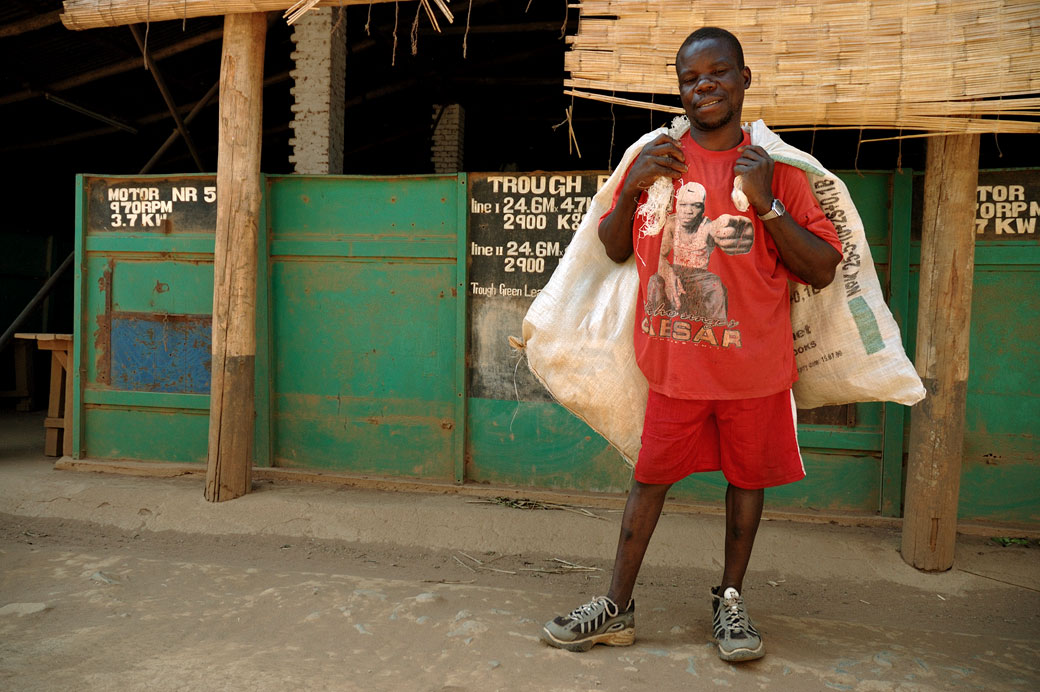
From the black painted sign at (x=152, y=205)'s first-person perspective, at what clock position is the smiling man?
The smiling man is roughly at 11 o'clock from the black painted sign.

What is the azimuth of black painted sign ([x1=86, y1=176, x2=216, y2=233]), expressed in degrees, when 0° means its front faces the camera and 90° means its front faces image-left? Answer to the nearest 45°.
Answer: approximately 0°

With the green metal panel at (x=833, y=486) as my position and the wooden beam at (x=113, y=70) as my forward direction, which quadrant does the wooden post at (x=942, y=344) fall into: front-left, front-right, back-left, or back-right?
back-left

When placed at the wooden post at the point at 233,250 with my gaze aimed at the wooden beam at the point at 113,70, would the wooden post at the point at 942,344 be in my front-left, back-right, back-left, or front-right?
back-right

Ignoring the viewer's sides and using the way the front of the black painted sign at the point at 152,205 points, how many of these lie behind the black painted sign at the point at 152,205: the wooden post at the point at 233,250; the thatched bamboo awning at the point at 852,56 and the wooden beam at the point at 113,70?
1

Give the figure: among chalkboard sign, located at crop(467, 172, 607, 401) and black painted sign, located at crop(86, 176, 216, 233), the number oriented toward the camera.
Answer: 2

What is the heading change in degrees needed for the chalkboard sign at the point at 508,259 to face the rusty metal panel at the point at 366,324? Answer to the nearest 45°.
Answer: approximately 90° to its right

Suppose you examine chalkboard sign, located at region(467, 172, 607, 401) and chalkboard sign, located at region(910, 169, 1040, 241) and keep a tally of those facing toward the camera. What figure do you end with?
2

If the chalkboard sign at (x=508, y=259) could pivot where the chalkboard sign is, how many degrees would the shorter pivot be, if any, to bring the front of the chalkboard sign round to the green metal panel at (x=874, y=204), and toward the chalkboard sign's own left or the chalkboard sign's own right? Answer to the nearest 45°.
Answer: approximately 90° to the chalkboard sign's own left

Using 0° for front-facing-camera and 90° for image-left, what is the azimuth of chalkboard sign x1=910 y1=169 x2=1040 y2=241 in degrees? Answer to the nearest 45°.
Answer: approximately 0°
